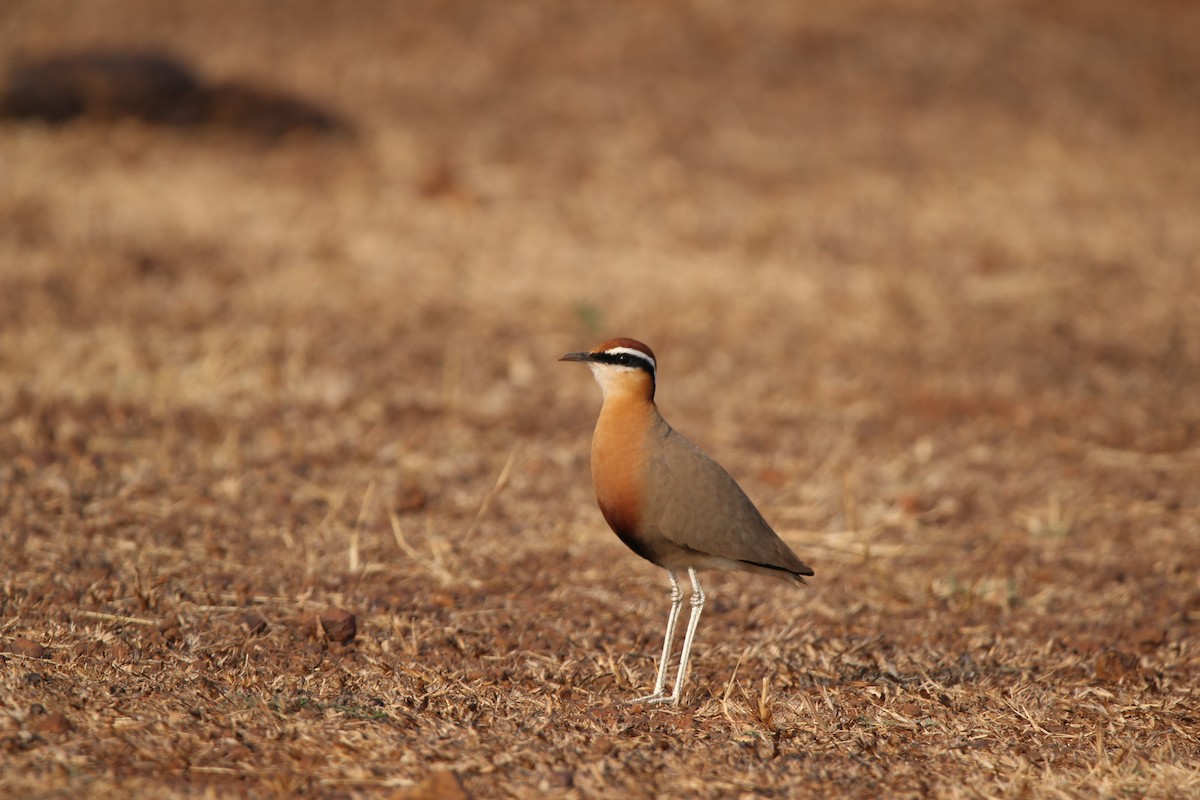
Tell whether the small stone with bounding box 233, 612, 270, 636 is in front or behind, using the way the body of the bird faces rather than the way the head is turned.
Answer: in front

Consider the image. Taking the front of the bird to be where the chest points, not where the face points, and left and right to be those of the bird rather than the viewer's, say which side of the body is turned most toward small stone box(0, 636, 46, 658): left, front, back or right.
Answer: front

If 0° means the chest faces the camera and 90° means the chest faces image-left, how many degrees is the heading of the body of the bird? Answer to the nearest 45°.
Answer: approximately 90°

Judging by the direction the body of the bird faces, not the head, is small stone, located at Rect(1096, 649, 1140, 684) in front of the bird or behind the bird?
behind

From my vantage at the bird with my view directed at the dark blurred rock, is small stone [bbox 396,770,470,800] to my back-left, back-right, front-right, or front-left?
back-left

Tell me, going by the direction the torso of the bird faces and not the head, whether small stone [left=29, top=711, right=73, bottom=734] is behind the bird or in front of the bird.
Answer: in front

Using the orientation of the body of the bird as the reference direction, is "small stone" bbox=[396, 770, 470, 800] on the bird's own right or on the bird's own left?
on the bird's own left

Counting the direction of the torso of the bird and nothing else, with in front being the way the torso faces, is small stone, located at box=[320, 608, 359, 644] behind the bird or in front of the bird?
in front

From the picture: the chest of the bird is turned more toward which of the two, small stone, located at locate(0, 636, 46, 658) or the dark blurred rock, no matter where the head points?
the small stone
